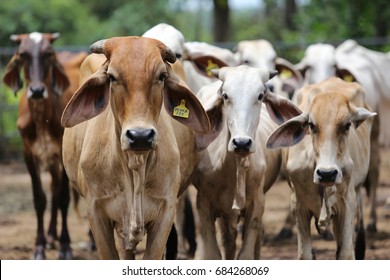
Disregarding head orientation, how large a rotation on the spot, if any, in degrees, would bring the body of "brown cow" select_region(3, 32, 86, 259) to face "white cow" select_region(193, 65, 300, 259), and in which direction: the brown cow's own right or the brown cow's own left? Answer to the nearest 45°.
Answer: approximately 45° to the brown cow's own left

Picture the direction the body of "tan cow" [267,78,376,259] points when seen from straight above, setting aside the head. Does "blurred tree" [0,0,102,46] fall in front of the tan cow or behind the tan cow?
behind

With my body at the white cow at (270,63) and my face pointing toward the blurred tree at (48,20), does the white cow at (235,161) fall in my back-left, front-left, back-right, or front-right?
back-left

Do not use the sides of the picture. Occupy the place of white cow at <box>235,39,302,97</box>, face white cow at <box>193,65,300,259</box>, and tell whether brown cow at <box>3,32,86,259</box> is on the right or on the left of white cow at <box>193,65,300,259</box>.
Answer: right

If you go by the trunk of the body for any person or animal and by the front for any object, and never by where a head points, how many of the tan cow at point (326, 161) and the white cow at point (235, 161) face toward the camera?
2

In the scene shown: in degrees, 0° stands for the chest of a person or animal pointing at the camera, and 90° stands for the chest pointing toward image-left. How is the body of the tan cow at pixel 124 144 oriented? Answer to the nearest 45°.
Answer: approximately 0°

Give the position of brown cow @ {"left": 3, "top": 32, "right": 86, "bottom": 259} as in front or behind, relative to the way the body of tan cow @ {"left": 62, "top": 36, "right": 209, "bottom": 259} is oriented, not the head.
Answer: behind

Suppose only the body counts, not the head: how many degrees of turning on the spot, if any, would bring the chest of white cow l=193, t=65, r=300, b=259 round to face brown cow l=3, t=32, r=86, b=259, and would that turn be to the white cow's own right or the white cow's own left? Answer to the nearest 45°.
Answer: approximately 135° to the white cow's own right

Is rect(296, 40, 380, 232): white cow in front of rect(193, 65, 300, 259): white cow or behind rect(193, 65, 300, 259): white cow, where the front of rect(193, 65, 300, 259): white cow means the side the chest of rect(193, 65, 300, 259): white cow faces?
behind

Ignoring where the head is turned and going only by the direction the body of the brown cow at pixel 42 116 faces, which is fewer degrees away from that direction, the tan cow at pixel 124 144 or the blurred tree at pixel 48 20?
the tan cow
